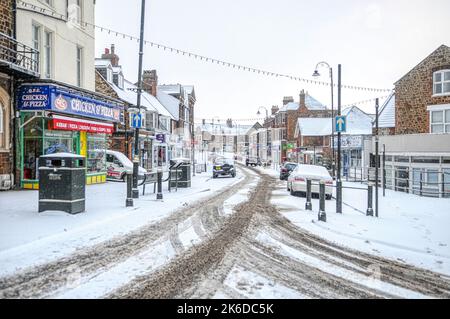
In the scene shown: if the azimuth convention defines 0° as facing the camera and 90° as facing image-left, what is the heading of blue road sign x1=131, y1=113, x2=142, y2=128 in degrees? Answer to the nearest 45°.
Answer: approximately 0°

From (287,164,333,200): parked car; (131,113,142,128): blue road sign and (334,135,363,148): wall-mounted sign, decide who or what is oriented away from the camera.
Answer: the parked car

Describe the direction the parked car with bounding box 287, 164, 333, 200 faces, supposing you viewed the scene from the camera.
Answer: facing away from the viewer

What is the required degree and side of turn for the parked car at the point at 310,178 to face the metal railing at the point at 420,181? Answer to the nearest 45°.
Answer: approximately 45° to its right

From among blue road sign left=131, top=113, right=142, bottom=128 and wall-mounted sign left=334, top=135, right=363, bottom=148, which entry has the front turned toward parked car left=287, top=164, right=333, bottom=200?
the wall-mounted sign

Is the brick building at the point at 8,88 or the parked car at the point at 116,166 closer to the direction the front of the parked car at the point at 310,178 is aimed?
the parked car

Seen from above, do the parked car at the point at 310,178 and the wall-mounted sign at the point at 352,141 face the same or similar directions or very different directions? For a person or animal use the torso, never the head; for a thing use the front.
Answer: very different directions
